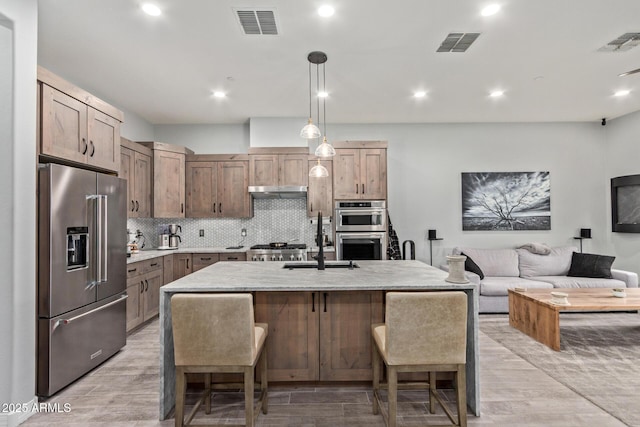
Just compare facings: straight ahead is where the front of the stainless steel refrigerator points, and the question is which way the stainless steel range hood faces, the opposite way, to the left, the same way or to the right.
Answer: to the right

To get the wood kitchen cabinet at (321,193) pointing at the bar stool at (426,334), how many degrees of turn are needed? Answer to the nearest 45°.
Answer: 0° — it already faces it

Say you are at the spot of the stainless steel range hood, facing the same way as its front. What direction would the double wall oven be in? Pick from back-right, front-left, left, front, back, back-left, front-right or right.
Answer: left

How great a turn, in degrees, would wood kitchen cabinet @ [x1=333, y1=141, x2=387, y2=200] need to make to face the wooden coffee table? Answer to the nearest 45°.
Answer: approximately 45° to its left

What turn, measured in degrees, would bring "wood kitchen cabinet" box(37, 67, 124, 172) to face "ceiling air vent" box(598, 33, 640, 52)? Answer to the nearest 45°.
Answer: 0° — it already faces it

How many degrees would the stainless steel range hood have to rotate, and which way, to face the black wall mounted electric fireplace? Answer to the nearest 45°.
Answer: approximately 90° to its left

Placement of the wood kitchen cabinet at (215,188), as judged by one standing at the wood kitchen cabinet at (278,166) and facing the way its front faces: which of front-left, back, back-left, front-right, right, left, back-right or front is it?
right

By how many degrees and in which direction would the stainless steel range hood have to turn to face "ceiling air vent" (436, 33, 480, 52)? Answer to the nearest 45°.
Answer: approximately 45° to its left

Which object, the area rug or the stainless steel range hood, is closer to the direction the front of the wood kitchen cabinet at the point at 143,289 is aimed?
the area rug

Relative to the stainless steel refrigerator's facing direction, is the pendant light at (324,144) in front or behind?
in front

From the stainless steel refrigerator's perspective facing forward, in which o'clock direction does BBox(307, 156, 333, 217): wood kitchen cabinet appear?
The wood kitchen cabinet is roughly at 10 o'clock from the stainless steel refrigerator.

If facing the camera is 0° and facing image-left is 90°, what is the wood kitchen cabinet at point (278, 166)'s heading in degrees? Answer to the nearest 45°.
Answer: approximately 0°

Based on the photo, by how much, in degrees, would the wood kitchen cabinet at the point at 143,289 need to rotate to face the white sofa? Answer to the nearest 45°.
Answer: approximately 45° to its left

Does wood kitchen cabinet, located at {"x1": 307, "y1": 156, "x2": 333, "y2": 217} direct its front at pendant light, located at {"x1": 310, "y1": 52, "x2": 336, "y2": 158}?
yes
